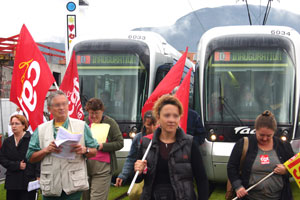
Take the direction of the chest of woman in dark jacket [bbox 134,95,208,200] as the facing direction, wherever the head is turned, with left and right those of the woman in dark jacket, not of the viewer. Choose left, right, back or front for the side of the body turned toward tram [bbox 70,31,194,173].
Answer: back

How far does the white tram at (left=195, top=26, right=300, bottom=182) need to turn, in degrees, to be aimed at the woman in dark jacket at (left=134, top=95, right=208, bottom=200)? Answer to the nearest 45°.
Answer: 0° — it already faces them

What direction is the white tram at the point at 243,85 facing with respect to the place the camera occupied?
facing the viewer

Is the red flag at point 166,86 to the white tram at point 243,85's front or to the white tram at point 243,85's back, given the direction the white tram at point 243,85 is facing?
to the front

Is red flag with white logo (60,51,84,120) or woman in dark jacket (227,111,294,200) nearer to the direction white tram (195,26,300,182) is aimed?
the woman in dark jacket

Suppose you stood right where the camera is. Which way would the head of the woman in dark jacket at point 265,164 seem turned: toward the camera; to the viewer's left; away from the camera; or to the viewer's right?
toward the camera

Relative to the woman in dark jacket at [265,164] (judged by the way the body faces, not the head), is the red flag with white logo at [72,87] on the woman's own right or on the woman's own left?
on the woman's own right

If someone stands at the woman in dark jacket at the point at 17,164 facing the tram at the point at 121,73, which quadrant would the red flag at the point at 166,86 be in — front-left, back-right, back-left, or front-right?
front-right

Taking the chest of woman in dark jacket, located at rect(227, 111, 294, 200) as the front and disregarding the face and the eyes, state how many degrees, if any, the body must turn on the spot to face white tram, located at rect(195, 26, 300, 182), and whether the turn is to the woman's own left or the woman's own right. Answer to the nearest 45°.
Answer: approximately 180°

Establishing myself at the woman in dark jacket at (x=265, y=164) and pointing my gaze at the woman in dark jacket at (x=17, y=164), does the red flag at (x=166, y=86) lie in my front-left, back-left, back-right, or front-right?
front-right

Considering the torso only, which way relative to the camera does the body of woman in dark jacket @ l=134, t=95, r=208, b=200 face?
toward the camera

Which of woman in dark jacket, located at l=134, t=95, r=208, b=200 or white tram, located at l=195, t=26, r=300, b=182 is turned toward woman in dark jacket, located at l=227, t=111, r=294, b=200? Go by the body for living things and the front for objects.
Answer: the white tram

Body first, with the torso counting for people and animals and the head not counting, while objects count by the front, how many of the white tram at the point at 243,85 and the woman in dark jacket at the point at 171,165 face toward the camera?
2
